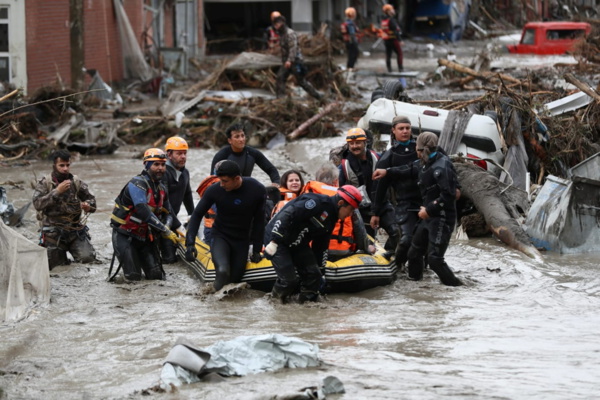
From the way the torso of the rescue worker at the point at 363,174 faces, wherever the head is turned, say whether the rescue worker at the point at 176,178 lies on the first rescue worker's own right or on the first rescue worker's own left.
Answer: on the first rescue worker's own right

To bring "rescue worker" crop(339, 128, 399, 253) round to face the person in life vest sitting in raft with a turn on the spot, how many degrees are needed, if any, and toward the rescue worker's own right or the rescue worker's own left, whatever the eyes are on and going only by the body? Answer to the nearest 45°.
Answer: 0° — they already face them

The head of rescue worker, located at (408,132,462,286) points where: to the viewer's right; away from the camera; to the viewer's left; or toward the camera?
to the viewer's left

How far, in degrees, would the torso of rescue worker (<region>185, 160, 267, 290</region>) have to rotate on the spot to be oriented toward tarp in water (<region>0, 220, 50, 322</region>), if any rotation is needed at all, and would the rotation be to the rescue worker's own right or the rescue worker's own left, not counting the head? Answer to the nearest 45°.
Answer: approximately 45° to the rescue worker's own right
